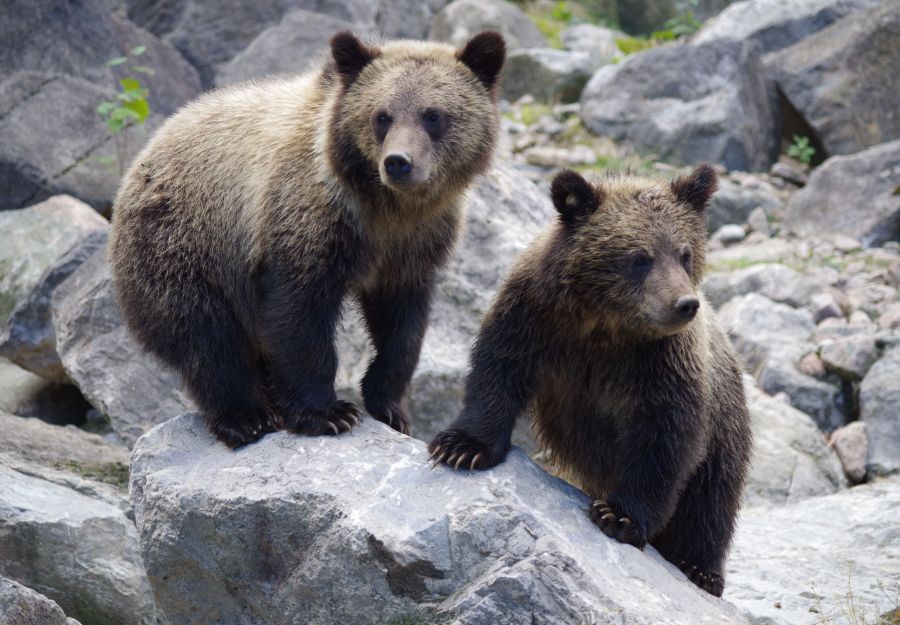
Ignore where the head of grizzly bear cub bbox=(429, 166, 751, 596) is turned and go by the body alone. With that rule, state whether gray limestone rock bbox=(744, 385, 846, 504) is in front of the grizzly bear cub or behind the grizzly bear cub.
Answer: behind

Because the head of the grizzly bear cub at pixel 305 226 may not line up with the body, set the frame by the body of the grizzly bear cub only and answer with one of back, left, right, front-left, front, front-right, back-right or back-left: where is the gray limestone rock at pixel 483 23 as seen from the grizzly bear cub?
back-left

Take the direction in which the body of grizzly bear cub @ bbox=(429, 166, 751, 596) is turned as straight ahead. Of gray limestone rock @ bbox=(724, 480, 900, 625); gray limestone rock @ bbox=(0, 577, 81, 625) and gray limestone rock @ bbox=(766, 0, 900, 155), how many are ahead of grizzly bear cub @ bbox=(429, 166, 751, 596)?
1

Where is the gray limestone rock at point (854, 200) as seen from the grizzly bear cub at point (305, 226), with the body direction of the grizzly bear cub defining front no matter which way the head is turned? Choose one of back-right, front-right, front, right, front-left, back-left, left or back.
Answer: left

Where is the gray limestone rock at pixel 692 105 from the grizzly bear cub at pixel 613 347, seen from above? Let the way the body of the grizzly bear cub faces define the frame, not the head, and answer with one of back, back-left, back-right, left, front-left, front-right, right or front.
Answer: back-right

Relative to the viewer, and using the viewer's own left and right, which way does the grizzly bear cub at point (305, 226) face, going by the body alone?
facing the viewer and to the right of the viewer

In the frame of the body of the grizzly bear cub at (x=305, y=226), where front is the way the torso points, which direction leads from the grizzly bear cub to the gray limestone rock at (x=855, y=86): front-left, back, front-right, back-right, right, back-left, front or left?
left

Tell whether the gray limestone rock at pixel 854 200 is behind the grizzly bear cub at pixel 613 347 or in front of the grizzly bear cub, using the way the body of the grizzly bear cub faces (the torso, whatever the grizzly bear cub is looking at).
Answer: behind

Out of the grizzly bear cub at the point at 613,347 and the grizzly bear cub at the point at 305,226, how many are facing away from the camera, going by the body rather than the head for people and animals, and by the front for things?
0

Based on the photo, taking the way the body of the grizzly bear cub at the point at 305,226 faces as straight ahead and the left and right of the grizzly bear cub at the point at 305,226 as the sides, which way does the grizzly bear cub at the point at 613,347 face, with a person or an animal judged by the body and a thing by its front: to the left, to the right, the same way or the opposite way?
to the right

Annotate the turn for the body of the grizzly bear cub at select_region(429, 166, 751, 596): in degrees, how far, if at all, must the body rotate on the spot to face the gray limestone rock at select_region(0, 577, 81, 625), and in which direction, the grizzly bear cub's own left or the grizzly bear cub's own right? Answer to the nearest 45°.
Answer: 0° — it already faces it

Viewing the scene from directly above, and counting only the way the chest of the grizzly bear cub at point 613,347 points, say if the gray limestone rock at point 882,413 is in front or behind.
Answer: behind
